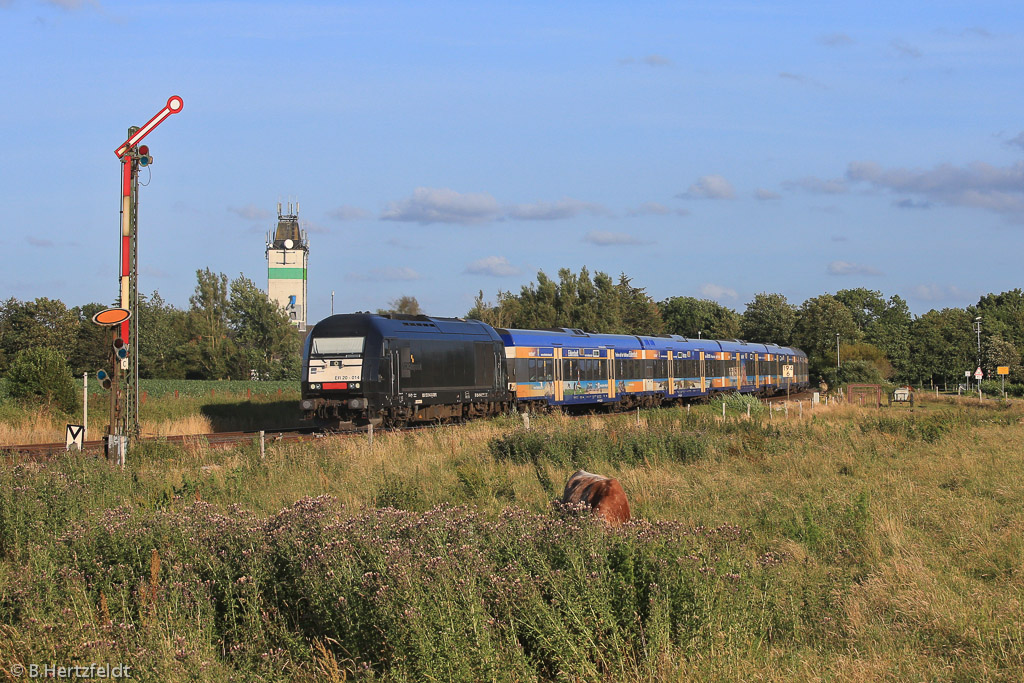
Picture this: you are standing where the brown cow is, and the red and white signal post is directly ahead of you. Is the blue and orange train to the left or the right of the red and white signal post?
right

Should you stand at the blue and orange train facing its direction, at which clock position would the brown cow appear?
The brown cow is roughly at 10 o'clock from the blue and orange train.

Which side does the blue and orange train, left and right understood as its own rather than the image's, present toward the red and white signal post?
front

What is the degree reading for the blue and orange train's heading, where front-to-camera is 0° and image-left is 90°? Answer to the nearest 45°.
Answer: approximately 45°

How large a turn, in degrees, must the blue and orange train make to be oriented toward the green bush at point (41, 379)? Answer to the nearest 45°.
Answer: approximately 45° to its right

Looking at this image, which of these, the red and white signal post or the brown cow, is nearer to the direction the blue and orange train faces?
the red and white signal post
